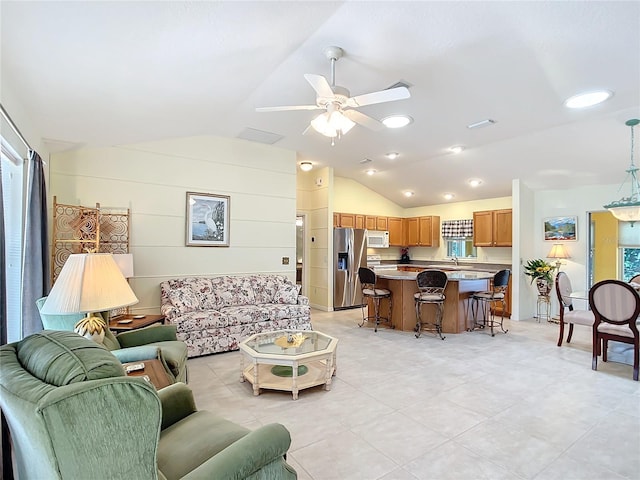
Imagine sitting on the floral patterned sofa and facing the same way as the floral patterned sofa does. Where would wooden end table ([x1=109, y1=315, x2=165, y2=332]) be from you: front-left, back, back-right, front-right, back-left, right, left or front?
right

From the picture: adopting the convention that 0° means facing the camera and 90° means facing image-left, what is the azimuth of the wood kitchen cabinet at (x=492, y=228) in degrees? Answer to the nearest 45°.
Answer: approximately 45°

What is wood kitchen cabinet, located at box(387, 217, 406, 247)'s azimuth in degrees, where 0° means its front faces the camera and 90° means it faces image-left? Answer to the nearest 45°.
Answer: approximately 0°

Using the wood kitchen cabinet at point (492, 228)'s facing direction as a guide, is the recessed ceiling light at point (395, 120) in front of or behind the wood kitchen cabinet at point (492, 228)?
in front

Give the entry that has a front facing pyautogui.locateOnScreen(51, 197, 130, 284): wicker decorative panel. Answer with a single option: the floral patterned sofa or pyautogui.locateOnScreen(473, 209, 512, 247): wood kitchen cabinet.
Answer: the wood kitchen cabinet

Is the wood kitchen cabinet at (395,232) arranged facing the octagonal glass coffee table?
yes

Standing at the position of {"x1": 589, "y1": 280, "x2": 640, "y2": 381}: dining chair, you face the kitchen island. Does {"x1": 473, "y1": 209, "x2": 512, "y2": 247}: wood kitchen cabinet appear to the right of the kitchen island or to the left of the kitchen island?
right

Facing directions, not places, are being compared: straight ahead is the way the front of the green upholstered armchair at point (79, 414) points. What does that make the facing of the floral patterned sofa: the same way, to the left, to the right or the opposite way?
to the right

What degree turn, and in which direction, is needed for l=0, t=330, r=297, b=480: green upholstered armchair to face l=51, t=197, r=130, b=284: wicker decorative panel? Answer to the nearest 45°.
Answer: approximately 45° to its left

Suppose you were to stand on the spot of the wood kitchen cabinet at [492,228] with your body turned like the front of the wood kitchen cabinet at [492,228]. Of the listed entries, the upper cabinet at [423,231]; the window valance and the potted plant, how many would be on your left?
1

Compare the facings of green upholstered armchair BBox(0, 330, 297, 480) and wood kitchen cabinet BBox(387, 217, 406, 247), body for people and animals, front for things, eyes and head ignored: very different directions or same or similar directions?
very different directions

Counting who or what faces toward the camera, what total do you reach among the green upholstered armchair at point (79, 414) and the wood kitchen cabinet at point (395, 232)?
1

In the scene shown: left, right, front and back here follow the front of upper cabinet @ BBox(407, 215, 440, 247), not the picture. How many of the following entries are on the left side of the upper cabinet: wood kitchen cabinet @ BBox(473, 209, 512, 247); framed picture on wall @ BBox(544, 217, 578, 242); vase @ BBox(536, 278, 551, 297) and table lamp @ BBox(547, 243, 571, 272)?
4

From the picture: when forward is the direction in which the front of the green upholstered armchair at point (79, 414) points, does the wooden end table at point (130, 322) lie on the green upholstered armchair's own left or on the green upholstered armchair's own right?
on the green upholstered armchair's own left

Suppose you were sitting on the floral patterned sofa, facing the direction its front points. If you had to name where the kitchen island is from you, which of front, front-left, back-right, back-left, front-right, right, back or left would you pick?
front-left
